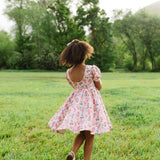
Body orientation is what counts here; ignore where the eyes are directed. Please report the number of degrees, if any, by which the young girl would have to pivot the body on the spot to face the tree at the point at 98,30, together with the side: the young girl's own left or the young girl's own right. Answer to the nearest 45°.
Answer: approximately 45° to the young girl's own left

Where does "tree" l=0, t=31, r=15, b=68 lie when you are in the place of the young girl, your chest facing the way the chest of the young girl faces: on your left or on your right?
on your left

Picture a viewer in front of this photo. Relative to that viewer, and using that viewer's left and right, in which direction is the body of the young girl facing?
facing away from the viewer and to the right of the viewer
